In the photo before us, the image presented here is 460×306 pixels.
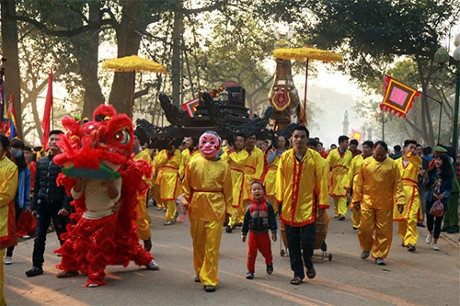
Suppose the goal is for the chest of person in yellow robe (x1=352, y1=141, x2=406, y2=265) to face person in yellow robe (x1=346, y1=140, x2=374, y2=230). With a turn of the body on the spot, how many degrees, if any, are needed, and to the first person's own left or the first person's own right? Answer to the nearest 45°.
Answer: approximately 180°

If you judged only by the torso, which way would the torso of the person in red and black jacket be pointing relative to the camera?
toward the camera

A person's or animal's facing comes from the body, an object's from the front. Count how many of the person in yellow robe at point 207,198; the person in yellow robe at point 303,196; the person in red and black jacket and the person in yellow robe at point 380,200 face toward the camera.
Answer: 4

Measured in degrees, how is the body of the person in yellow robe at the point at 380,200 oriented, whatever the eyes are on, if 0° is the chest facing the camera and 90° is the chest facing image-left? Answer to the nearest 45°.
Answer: approximately 0°

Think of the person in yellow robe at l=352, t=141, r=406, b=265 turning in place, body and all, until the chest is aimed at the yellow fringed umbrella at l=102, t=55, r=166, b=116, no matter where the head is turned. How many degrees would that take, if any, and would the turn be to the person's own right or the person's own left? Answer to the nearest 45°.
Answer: approximately 135° to the person's own right

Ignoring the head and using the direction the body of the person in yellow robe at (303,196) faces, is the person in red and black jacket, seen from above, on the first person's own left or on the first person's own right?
on the first person's own right

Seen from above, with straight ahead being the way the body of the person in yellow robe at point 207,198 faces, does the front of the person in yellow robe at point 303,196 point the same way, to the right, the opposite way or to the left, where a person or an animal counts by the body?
the same way

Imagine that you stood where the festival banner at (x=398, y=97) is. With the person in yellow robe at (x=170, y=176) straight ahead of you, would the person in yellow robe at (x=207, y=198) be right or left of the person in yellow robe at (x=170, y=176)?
left

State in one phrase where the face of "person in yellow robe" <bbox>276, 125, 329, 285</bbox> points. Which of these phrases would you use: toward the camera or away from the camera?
toward the camera

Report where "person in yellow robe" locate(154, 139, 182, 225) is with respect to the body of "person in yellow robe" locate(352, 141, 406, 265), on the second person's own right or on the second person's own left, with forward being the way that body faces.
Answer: on the second person's own right

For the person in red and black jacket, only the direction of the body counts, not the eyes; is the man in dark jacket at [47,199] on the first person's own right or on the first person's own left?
on the first person's own right

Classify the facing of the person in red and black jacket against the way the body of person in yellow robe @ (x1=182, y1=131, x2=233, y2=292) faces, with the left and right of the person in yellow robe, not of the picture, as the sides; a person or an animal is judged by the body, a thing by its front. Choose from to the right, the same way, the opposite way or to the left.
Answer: the same way

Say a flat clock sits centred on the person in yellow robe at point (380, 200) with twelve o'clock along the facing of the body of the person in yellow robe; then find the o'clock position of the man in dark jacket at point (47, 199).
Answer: The man in dark jacket is roughly at 2 o'clock from the person in yellow robe.

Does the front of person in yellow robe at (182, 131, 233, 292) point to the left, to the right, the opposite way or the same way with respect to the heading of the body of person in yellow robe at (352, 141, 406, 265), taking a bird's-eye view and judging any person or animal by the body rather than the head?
the same way

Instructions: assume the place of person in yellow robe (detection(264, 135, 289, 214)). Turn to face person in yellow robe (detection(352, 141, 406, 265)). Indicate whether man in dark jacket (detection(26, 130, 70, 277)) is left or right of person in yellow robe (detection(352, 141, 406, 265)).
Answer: right

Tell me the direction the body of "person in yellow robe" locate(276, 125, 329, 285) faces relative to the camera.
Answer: toward the camera

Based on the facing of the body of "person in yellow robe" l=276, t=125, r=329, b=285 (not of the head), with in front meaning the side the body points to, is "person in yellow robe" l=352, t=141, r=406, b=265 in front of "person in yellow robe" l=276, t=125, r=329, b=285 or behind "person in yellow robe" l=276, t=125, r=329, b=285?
behind
